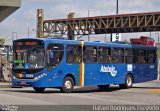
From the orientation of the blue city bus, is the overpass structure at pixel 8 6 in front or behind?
in front

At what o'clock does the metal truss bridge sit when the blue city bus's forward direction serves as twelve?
The metal truss bridge is roughly at 5 o'clock from the blue city bus.

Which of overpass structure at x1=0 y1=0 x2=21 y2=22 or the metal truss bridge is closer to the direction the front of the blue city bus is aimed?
the overpass structure
